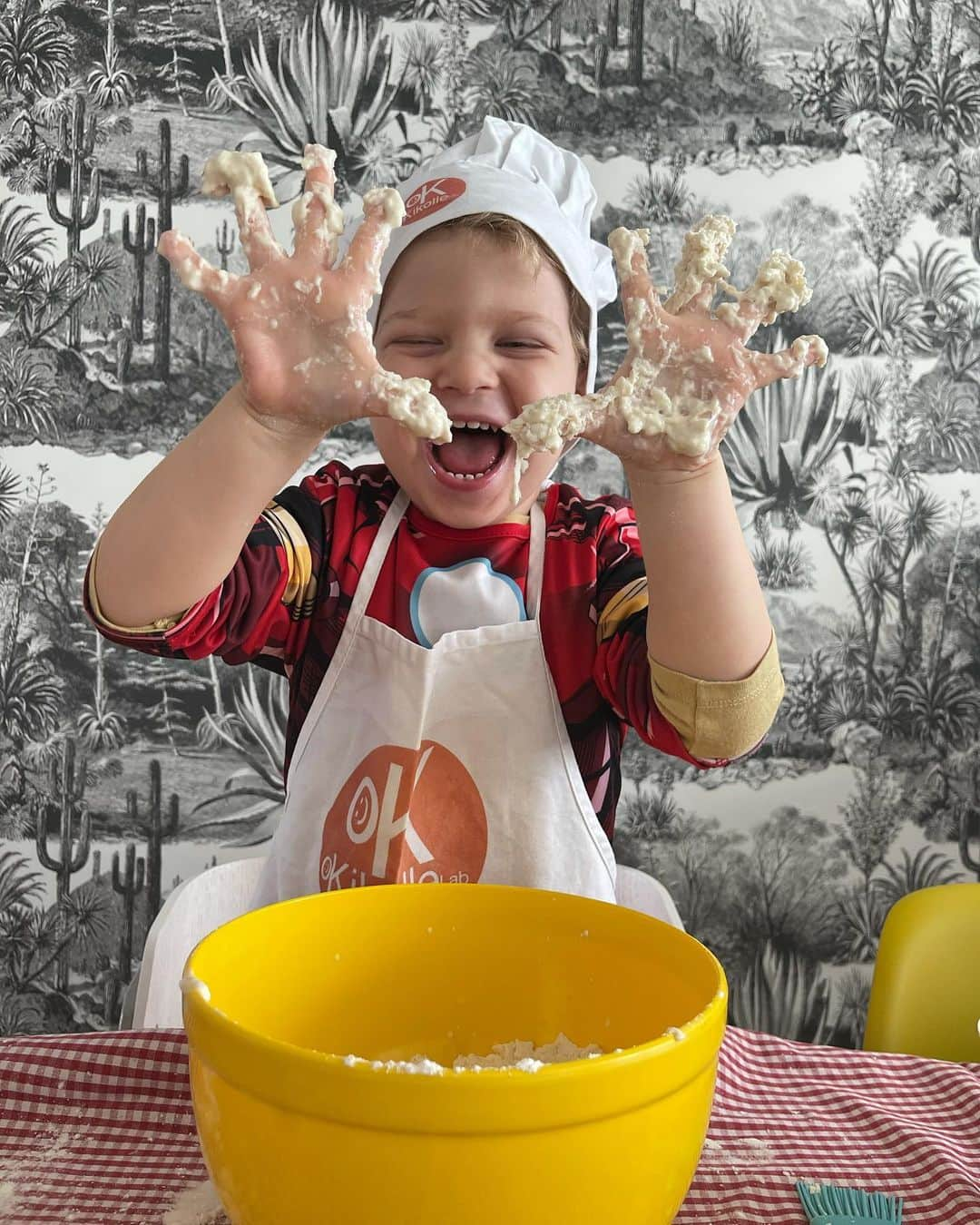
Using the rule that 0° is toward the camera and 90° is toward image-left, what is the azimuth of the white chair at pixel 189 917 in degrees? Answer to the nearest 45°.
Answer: approximately 0°
